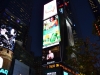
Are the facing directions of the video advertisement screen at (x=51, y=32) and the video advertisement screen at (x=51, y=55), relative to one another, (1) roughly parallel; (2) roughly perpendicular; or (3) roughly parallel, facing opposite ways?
roughly parallel

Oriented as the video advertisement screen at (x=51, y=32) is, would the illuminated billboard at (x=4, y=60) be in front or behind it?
in front

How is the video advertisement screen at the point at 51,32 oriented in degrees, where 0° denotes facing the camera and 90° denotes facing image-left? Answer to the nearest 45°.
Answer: approximately 45°

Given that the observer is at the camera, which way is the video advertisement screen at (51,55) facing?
facing the viewer and to the left of the viewer

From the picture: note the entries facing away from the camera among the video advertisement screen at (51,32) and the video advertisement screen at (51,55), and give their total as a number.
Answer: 0
